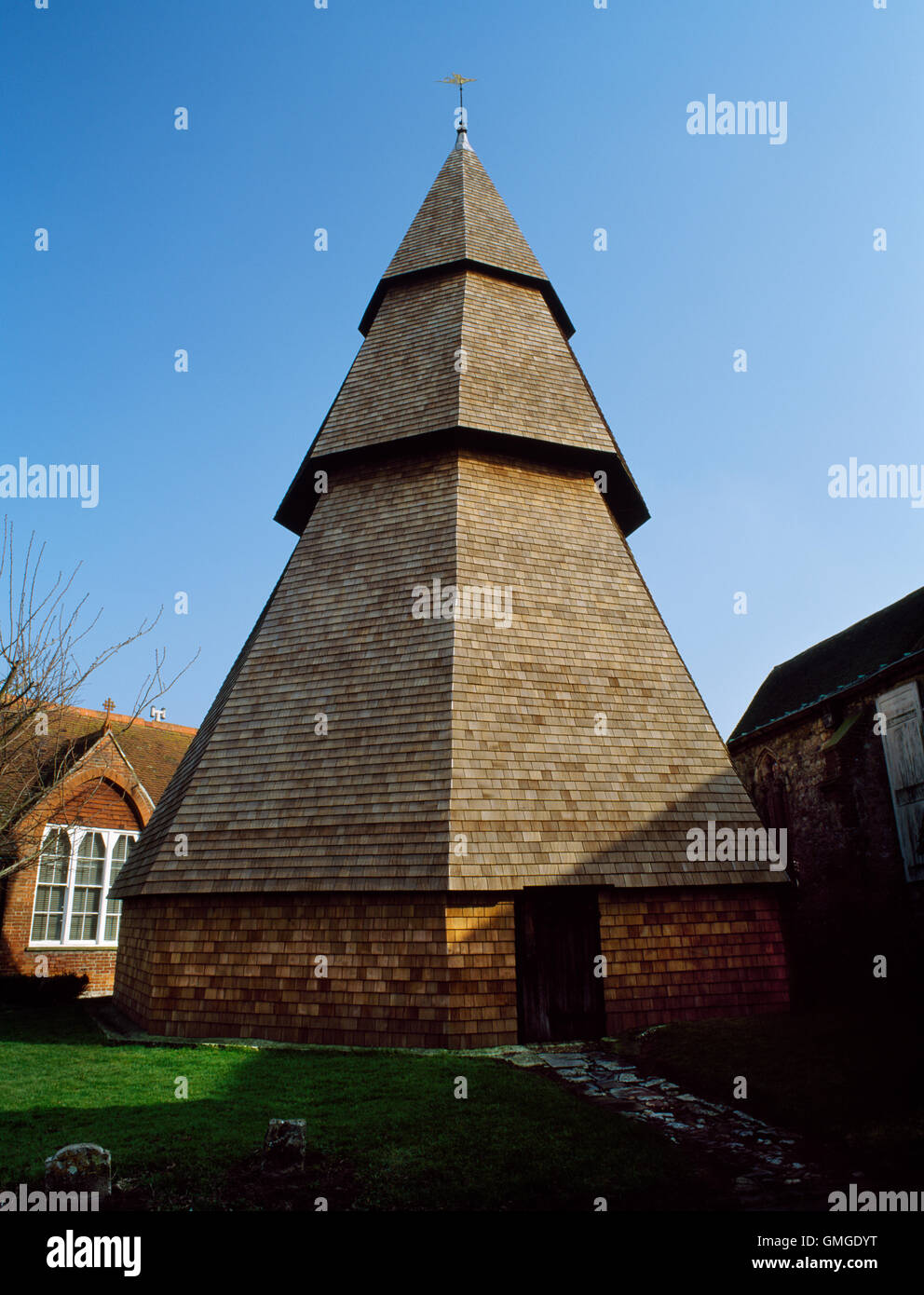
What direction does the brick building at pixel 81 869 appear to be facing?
toward the camera

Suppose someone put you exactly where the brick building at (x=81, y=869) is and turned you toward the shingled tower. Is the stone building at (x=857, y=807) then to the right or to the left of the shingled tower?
left

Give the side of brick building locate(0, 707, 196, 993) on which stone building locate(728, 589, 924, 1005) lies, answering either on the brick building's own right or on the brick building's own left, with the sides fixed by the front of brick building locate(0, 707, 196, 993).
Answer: on the brick building's own left

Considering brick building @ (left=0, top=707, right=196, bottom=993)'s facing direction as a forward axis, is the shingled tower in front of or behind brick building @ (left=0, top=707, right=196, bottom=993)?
in front

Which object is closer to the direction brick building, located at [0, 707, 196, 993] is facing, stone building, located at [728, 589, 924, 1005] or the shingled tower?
the shingled tower
